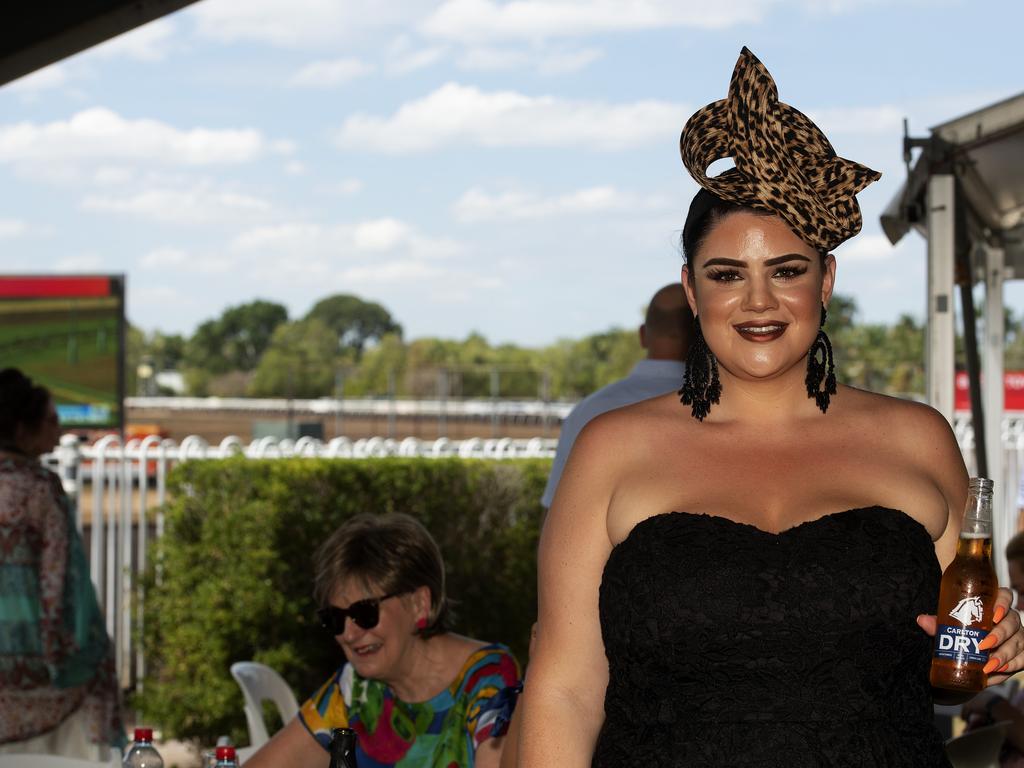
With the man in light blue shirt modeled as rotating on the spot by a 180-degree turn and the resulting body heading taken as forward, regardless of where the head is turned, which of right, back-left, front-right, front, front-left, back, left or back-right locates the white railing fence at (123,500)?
back-right

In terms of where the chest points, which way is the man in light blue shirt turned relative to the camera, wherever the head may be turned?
away from the camera

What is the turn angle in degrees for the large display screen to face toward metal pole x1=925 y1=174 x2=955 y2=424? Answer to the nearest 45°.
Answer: approximately 45° to its left

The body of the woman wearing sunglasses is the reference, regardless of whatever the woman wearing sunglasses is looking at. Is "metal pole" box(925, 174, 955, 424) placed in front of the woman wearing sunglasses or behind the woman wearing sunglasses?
behind

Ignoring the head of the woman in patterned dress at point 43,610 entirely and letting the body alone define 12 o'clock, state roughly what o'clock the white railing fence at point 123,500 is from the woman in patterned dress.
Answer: The white railing fence is roughly at 11 o'clock from the woman in patterned dress.

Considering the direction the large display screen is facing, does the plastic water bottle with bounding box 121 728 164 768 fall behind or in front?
in front

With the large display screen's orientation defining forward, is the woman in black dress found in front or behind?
in front

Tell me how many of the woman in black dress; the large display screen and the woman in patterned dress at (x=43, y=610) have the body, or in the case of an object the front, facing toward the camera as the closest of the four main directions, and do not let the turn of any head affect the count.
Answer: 2

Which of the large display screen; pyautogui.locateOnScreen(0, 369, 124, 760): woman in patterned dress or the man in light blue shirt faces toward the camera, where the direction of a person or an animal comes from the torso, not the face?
the large display screen

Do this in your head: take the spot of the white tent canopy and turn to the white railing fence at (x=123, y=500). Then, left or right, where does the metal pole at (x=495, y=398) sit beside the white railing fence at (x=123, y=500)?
right

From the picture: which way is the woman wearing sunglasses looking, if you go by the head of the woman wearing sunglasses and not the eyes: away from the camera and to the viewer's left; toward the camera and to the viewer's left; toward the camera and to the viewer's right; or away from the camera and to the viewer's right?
toward the camera and to the viewer's left

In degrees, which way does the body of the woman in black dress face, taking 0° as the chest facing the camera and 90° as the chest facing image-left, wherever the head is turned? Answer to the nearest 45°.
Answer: approximately 0°

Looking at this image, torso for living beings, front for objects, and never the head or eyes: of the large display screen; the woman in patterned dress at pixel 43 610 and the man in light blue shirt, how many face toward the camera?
1

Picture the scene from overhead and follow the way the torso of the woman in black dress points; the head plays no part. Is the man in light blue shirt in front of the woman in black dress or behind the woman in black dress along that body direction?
behind

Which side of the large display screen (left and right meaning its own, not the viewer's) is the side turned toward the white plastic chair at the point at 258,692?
front
